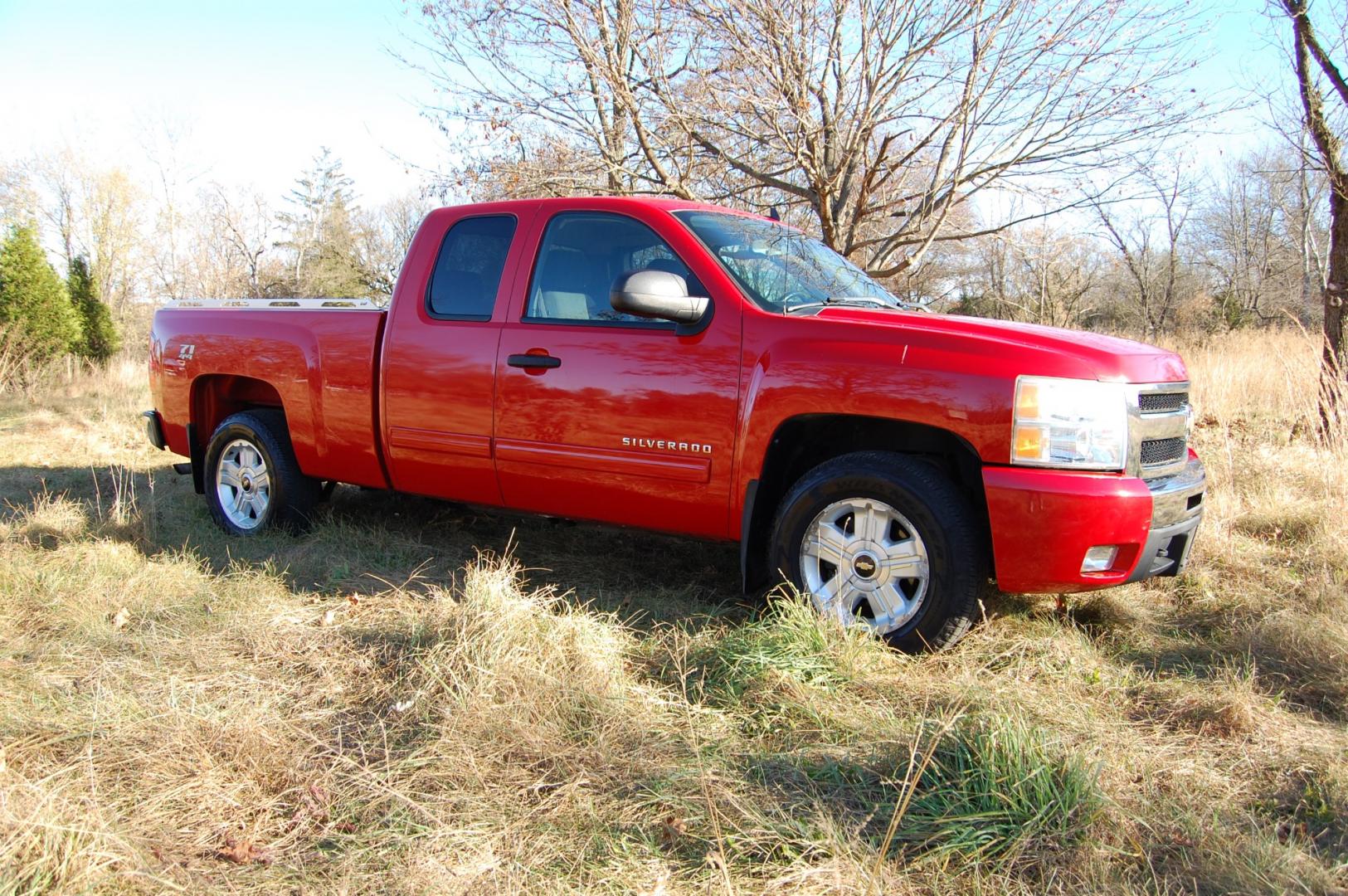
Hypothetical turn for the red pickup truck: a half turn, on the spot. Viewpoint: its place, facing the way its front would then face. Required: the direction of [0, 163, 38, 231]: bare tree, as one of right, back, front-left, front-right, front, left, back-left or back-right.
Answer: front

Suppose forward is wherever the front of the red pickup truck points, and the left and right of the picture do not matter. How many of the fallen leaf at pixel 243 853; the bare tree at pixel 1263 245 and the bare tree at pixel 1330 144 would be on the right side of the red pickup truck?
1

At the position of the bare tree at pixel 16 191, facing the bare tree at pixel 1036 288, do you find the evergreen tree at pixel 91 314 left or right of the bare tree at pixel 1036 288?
right

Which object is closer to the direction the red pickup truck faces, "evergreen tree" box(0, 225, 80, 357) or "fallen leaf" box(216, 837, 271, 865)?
the fallen leaf

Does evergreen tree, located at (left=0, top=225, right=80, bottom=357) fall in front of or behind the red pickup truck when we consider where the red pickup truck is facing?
behind

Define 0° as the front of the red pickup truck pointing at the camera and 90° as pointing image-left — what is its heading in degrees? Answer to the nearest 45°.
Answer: approximately 315°

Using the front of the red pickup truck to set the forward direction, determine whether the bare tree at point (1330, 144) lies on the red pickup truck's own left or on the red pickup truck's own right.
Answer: on the red pickup truck's own left

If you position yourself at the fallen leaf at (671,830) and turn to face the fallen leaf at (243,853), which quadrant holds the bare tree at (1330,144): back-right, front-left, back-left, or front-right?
back-right

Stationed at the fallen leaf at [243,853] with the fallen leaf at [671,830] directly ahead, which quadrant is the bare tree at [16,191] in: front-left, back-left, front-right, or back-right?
back-left

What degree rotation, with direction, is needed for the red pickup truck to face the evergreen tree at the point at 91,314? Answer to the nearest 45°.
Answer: approximately 180°

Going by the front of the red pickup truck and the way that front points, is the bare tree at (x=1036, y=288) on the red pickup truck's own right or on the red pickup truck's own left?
on the red pickup truck's own left

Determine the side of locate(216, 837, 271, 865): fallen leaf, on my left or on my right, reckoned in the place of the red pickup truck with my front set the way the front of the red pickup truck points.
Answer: on my right
